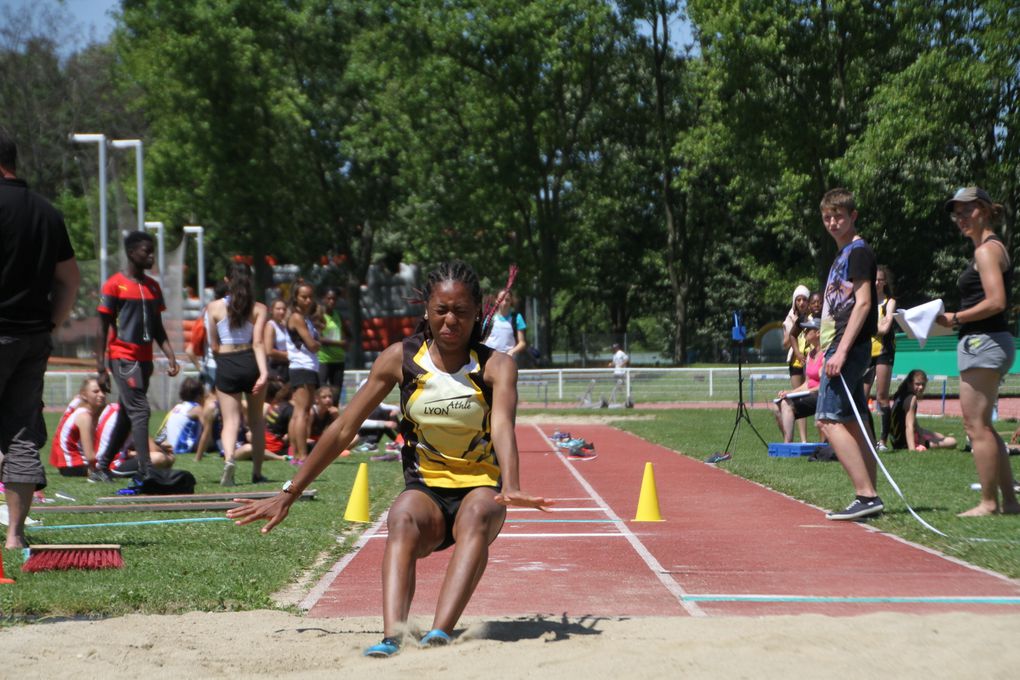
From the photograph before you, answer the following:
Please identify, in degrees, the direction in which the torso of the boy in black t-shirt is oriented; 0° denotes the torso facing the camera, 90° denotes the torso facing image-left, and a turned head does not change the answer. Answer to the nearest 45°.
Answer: approximately 45°

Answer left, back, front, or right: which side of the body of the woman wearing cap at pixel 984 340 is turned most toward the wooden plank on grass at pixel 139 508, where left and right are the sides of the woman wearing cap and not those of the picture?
front

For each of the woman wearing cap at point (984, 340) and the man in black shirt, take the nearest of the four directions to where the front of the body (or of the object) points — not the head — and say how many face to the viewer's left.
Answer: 1

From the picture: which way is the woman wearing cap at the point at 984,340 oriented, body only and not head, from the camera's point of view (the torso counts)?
to the viewer's left

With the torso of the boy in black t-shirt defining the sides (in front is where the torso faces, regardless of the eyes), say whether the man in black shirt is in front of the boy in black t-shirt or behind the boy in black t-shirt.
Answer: in front

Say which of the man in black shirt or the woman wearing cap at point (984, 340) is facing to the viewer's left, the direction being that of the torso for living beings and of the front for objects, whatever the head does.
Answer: the woman wearing cap

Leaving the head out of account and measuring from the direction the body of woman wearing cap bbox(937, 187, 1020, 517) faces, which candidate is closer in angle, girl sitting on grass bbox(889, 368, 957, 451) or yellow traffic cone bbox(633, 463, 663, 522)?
the yellow traffic cone

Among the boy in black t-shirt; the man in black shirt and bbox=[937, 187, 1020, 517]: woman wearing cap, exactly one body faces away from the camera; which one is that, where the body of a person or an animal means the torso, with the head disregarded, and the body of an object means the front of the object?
the man in black shirt

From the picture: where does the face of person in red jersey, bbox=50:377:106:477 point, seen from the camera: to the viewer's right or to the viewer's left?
to the viewer's right

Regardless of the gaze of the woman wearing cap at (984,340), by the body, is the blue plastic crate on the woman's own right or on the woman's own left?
on the woman's own right

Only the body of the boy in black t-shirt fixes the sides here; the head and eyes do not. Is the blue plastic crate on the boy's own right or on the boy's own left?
on the boy's own right

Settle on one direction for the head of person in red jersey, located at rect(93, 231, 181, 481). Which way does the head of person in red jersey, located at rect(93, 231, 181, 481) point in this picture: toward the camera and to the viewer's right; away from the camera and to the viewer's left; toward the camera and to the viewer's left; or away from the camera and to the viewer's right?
toward the camera and to the viewer's right
